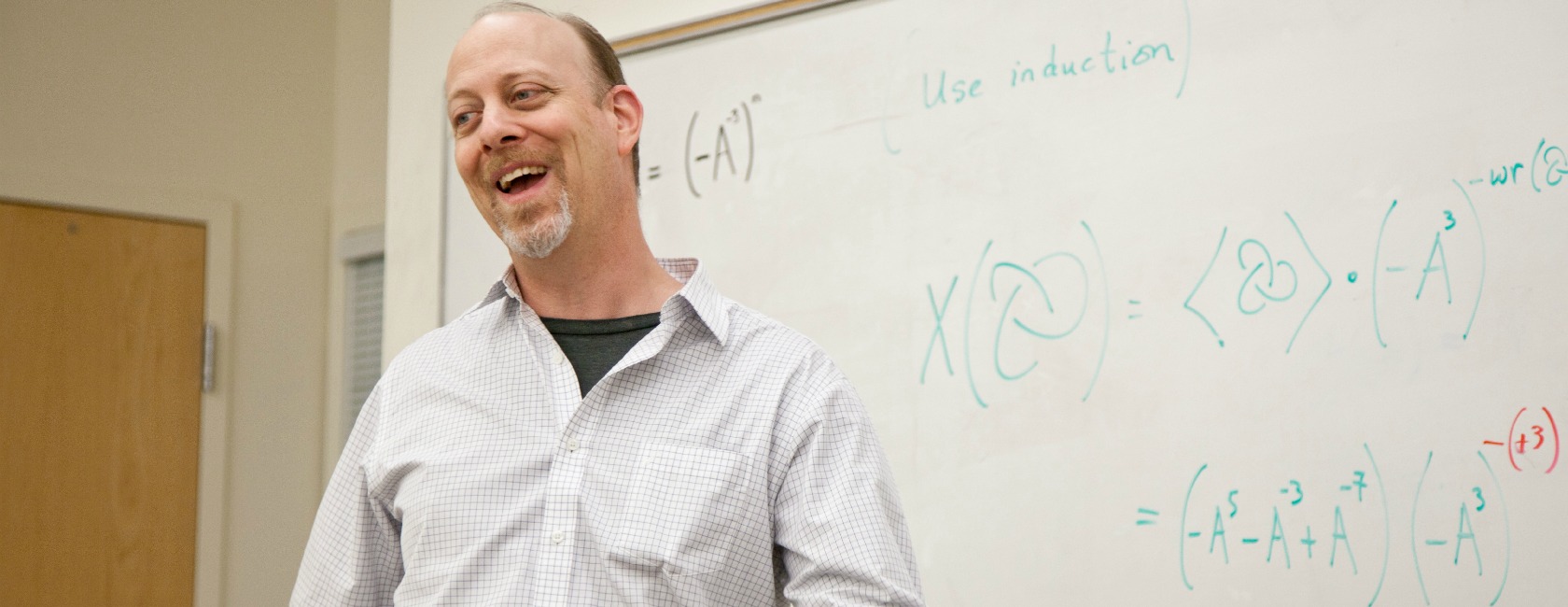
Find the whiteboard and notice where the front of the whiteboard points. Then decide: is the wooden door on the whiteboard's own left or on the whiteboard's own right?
on the whiteboard's own right

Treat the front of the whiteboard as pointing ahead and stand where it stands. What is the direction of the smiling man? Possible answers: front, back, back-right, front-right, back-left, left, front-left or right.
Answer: front

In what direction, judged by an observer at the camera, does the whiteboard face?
facing the viewer and to the left of the viewer

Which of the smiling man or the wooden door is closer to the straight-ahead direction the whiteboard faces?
the smiling man
